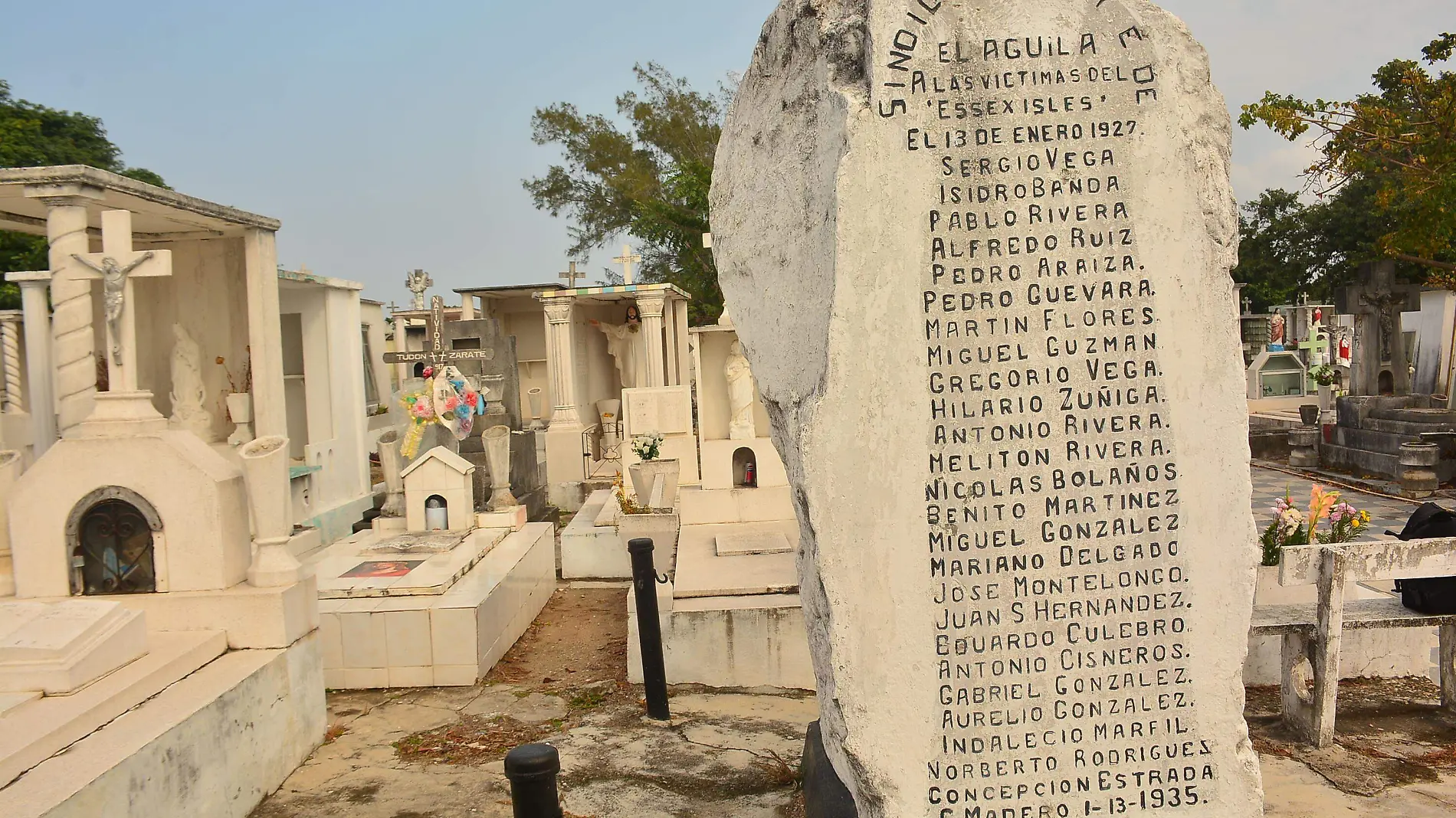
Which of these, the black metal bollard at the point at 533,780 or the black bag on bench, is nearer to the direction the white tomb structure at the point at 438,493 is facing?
the black metal bollard

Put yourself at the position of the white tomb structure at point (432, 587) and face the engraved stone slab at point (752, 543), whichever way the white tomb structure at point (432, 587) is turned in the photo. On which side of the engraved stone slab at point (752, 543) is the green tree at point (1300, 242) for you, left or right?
left

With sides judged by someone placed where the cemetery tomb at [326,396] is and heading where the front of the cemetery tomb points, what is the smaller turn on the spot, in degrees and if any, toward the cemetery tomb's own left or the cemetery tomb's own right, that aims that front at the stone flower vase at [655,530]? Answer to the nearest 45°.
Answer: approximately 90° to the cemetery tomb's own left

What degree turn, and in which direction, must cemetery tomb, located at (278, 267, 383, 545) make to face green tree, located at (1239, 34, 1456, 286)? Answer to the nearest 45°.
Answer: approximately 135° to its left

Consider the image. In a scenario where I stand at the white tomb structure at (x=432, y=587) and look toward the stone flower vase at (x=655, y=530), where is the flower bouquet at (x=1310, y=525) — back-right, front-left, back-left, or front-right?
front-right

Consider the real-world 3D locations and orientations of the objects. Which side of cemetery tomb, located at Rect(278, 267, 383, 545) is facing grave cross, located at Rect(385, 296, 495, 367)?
left

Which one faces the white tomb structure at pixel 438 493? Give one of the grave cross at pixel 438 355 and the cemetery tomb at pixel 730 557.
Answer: the grave cross

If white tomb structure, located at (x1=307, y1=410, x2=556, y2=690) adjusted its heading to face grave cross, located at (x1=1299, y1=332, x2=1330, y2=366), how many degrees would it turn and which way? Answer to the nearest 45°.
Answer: approximately 135° to its left

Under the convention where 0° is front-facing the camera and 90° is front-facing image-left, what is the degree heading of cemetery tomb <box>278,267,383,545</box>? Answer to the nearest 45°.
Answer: approximately 45°

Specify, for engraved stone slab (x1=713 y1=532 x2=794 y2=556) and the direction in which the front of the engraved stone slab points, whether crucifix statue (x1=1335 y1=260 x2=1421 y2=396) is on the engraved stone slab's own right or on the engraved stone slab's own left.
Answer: on the engraved stone slab's own left

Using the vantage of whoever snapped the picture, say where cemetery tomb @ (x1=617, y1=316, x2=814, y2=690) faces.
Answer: facing the viewer

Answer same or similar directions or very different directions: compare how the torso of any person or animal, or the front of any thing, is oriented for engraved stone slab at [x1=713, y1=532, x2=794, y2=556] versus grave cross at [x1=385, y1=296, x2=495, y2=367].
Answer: same or similar directions

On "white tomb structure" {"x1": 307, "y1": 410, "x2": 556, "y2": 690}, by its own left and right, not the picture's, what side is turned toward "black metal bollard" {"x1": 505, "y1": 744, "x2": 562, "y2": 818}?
front

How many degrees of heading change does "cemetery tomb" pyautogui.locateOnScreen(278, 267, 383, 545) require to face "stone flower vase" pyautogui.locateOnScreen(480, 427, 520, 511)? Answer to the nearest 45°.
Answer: approximately 90° to its left

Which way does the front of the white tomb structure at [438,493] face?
toward the camera

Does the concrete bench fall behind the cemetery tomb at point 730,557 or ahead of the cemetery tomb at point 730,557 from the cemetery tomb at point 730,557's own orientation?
ahead

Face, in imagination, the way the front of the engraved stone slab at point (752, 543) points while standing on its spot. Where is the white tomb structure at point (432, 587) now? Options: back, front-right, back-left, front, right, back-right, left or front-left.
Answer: right

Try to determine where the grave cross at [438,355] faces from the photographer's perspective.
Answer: facing the viewer
